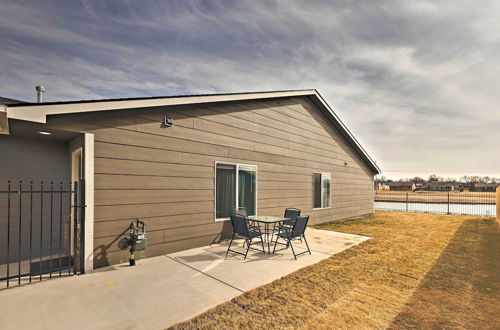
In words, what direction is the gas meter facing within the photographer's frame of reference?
facing the viewer and to the right of the viewer

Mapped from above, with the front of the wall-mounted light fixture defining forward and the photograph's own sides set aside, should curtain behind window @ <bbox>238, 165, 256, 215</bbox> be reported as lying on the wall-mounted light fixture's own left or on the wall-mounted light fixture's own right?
on the wall-mounted light fixture's own left

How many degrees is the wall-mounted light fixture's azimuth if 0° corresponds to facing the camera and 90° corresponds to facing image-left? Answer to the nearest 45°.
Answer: approximately 315°

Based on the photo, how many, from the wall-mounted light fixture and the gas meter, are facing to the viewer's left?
0

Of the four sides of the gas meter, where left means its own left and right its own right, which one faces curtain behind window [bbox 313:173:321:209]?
left

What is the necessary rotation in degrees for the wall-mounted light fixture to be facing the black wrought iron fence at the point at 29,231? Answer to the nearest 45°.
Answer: approximately 135° to its right

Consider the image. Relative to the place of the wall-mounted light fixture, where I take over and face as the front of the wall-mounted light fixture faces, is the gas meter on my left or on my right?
on my right

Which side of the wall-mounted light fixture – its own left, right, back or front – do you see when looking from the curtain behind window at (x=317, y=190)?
left
